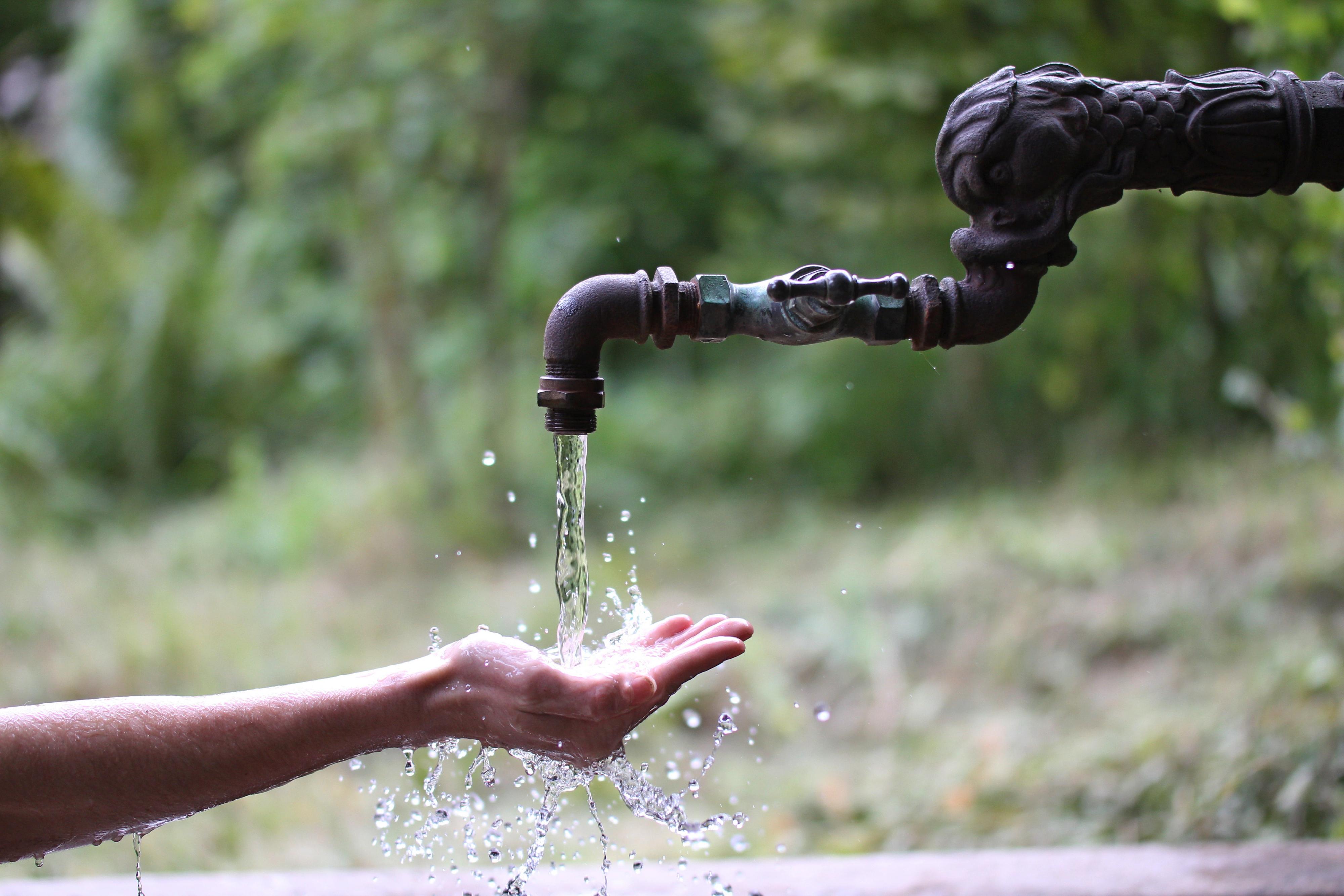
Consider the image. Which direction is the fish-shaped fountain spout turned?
to the viewer's left

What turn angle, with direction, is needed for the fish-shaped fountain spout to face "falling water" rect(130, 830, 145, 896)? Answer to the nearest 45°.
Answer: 0° — it already faces it
